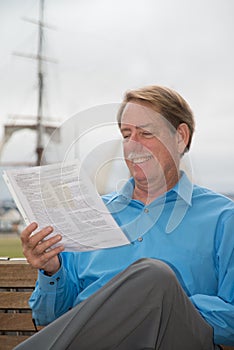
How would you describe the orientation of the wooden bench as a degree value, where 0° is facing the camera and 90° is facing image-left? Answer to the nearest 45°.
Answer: approximately 0°

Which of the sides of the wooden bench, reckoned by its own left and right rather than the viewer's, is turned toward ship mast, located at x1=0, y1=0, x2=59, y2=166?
back
